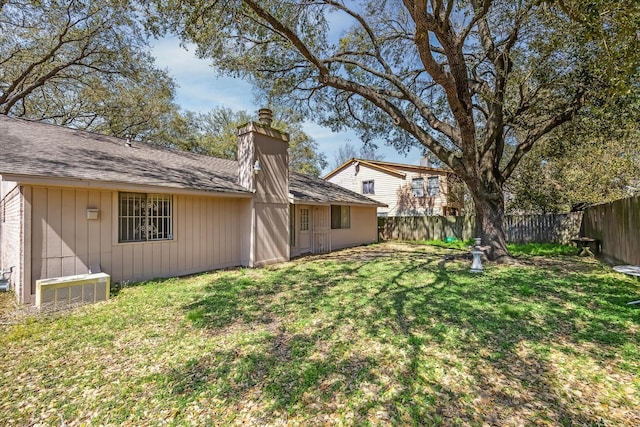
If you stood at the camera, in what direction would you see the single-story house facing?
facing away from the viewer and to the left of the viewer

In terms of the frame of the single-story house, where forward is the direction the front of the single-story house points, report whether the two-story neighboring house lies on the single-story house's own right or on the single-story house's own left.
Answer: on the single-story house's own right

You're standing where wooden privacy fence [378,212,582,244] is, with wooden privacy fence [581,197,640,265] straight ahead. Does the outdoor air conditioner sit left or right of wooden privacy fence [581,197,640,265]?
right

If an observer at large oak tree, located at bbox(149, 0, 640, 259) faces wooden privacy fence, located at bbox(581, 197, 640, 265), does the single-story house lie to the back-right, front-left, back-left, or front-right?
back-right

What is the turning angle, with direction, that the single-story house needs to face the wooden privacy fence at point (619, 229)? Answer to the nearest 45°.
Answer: approximately 135° to its right

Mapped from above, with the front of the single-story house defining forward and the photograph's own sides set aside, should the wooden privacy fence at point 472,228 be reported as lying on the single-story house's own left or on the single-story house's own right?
on the single-story house's own right

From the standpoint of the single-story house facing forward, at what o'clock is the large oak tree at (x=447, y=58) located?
The large oak tree is roughly at 5 o'clock from the single-story house.

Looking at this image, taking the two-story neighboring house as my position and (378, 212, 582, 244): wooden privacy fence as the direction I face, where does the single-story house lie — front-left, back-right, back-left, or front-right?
front-right

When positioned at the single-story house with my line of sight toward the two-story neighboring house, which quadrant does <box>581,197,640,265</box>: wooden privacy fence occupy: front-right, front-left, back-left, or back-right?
front-right
